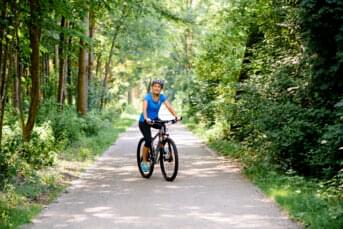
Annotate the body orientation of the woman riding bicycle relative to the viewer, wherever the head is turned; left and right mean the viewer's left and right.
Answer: facing the viewer and to the right of the viewer

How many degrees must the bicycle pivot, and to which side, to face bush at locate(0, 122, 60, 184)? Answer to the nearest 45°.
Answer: approximately 135° to its right

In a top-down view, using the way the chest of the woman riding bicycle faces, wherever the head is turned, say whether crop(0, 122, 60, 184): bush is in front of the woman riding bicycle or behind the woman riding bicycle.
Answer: behind
